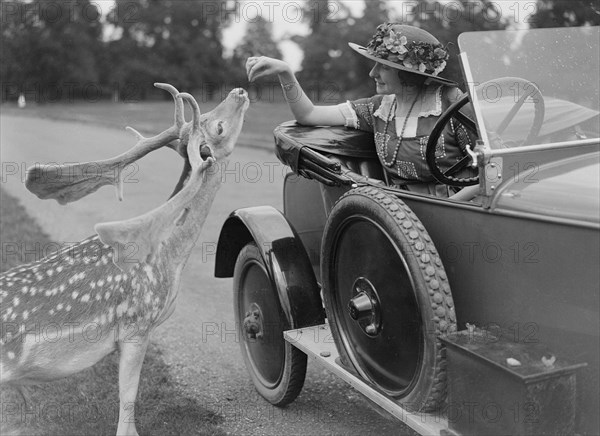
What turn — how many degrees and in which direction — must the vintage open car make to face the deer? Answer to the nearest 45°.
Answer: approximately 135° to its right

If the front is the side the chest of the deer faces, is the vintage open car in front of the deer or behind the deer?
in front

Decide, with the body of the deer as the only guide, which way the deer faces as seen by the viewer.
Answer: to the viewer's right

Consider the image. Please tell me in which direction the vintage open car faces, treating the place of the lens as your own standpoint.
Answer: facing the viewer and to the right of the viewer

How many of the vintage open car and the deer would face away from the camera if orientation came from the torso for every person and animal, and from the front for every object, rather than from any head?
0

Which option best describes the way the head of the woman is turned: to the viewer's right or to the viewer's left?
to the viewer's left
